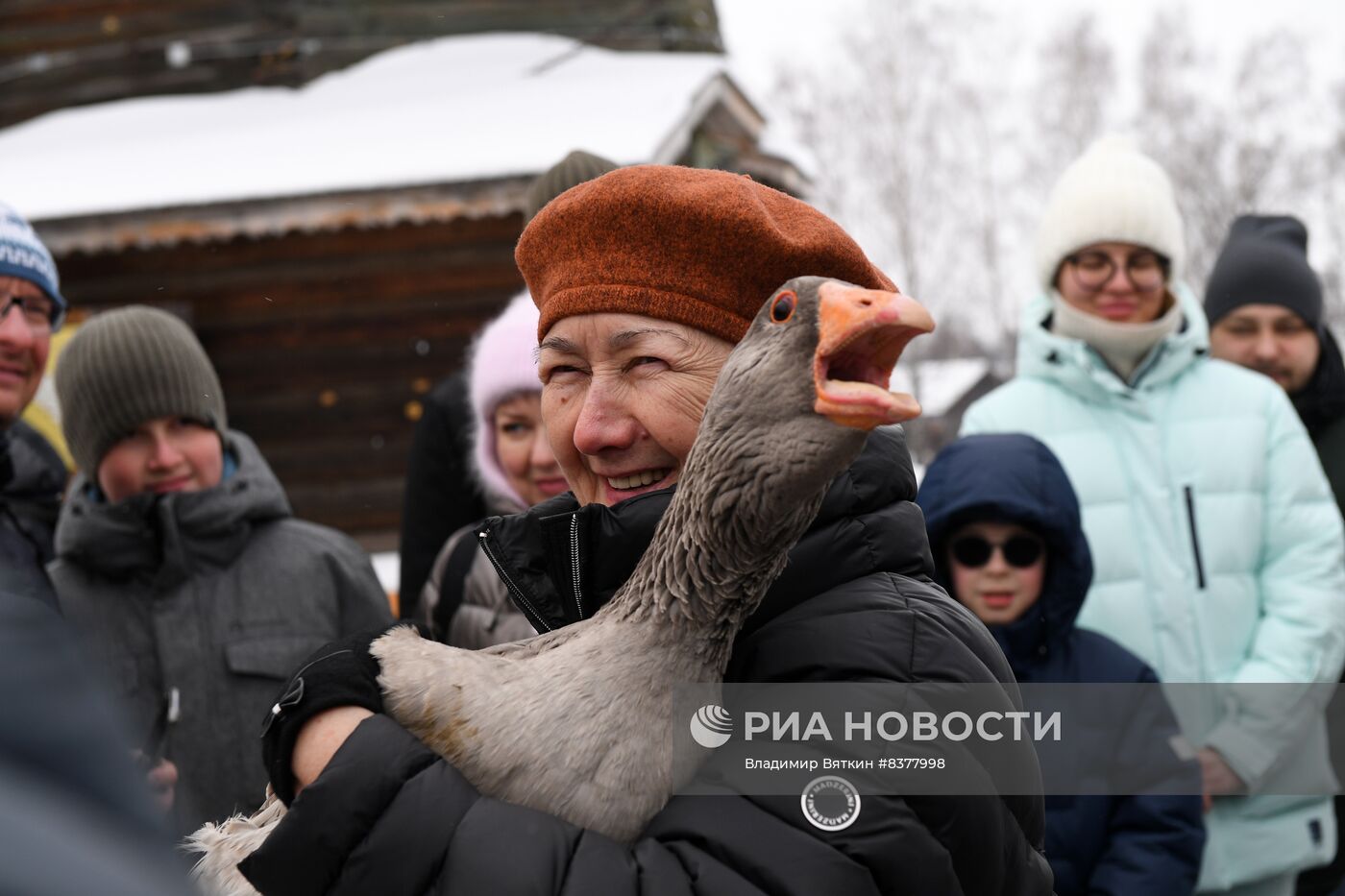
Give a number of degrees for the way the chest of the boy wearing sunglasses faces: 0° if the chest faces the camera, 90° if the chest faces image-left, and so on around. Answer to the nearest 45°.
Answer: approximately 45°

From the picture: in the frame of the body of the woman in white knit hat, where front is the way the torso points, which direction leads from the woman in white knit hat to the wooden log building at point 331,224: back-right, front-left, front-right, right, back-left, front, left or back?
back-right

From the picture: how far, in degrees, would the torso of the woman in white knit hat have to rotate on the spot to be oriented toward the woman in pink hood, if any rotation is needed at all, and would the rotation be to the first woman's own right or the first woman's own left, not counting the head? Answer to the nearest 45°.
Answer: approximately 45° to the first woman's own right

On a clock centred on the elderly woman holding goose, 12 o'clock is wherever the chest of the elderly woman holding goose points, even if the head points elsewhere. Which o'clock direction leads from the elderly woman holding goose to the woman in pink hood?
The woman in pink hood is roughly at 4 o'clock from the elderly woman holding goose.

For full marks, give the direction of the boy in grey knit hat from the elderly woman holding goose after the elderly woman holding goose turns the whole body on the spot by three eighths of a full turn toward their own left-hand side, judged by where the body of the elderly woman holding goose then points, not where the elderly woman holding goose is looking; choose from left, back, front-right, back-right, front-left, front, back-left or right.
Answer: back-left

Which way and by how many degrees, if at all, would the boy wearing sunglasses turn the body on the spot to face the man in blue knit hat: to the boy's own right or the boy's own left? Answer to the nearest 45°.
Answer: approximately 45° to the boy's own right

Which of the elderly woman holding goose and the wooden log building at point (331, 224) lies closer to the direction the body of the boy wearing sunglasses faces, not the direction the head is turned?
the elderly woman holding goose

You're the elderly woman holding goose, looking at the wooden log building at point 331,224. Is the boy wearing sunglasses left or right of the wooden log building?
right

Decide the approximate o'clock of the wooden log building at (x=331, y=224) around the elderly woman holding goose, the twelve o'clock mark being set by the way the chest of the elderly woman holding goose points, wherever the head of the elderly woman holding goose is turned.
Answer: The wooden log building is roughly at 4 o'clock from the elderly woman holding goose.

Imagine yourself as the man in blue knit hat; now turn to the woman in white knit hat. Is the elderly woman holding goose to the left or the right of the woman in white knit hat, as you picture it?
right
